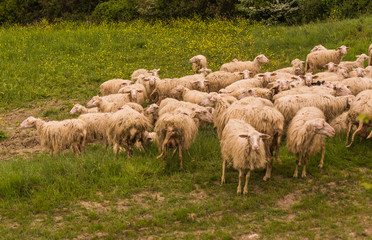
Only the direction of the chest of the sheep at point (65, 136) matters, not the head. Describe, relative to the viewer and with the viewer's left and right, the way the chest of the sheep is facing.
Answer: facing to the left of the viewer

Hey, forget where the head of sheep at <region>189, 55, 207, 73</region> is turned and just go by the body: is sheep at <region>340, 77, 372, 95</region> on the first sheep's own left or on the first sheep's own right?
on the first sheep's own left

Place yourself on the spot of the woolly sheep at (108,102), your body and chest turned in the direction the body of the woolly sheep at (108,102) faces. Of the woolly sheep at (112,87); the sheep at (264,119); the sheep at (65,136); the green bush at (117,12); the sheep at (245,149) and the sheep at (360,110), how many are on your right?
2

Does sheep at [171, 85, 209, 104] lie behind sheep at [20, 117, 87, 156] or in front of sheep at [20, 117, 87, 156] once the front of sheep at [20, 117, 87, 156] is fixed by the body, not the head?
behind

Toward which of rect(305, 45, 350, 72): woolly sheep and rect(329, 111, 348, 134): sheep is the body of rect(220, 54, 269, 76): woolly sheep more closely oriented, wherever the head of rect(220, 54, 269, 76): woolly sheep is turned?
the woolly sheep

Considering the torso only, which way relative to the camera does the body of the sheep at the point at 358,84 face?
to the viewer's left

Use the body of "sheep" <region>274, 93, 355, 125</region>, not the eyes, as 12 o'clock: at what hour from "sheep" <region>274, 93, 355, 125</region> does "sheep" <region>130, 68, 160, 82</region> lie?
"sheep" <region>130, 68, 160, 82</region> is roughly at 7 o'clock from "sheep" <region>274, 93, 355, 125</region>.

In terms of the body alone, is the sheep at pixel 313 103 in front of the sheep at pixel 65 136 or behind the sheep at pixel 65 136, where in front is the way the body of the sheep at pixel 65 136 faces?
behind
